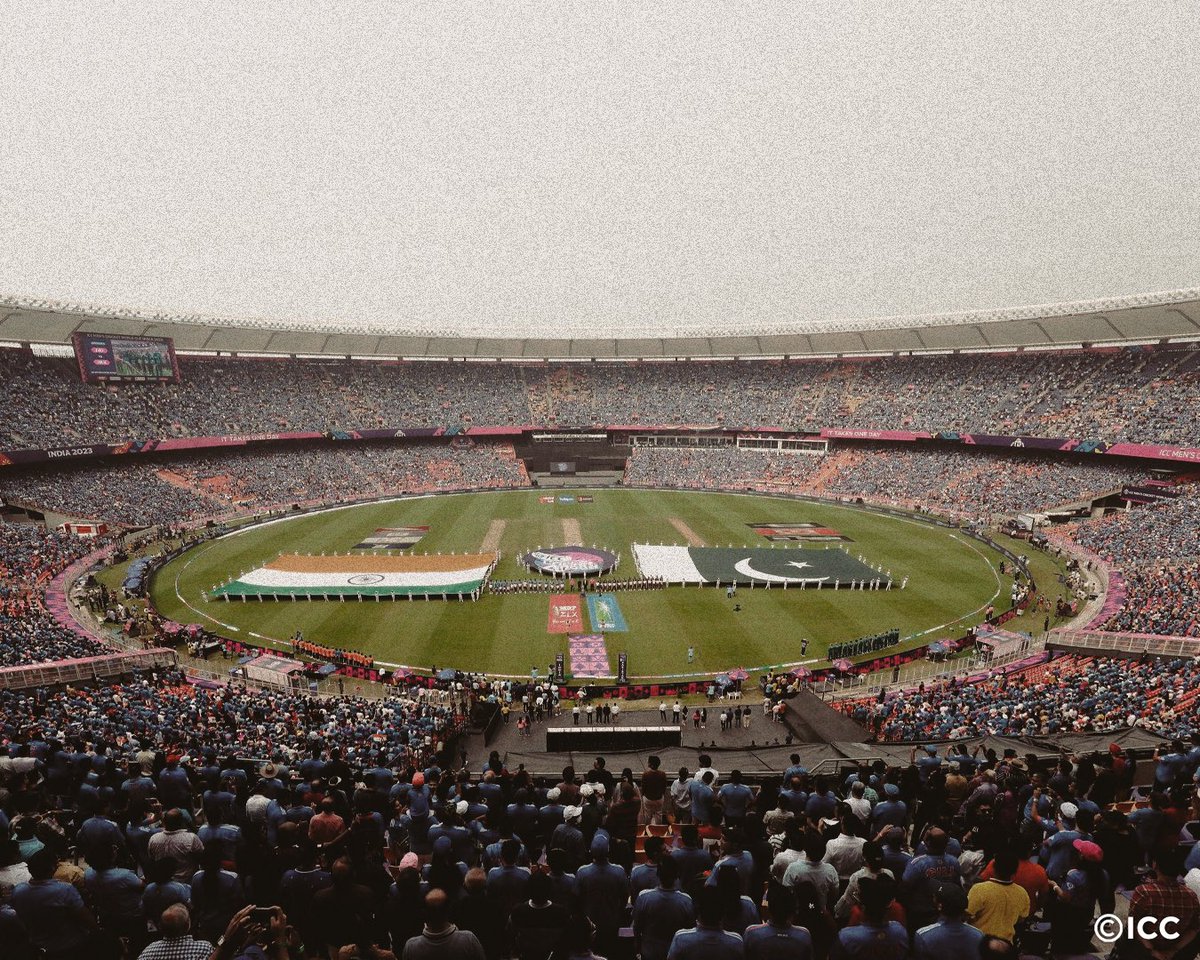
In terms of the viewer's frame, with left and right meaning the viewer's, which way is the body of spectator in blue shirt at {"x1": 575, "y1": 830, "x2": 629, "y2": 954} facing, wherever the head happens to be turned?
facing away from the viewer

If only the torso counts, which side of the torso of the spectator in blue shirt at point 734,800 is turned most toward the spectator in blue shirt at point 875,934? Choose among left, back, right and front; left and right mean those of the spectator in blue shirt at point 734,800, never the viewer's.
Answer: back

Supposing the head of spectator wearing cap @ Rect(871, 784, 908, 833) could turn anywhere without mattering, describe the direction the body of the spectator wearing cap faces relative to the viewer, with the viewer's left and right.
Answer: facing away from the viewer

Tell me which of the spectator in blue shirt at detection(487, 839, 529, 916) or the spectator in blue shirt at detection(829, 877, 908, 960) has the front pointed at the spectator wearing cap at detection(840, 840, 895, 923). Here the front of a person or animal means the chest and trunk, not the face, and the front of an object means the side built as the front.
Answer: the spectator in blue shirt at detection(829, 877, 908, 960)

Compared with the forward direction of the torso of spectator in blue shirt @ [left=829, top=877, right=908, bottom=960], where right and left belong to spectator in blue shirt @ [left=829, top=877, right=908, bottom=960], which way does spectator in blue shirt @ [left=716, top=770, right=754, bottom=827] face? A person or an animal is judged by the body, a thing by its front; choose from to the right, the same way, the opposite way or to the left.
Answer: the same way

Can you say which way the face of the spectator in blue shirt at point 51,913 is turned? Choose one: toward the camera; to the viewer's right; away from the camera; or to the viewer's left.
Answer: away from the camera

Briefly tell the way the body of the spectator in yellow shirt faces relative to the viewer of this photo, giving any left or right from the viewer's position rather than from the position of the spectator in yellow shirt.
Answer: facing away from the viewer

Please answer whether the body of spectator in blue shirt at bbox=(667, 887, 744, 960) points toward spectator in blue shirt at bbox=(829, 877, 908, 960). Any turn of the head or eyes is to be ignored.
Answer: no

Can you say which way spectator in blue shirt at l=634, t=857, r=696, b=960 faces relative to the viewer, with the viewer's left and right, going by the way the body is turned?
facing away from the viewer

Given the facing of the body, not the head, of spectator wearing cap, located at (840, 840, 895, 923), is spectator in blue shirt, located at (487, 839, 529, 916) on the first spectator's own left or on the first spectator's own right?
on the first spectator's own left

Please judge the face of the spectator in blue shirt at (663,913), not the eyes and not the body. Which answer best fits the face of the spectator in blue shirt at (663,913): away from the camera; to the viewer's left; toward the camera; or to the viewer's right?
away from the camera

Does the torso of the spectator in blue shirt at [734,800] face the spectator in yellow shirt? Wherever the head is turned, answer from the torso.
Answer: no

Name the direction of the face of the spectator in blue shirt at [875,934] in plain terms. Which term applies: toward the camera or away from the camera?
away from the camera

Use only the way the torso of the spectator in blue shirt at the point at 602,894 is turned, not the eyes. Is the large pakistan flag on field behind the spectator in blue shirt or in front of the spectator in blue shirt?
in front

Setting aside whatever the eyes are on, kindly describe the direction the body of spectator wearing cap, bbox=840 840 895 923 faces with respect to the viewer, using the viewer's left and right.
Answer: facing away from the viewer

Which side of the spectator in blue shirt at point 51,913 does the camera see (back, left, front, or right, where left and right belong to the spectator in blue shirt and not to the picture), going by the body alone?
back
